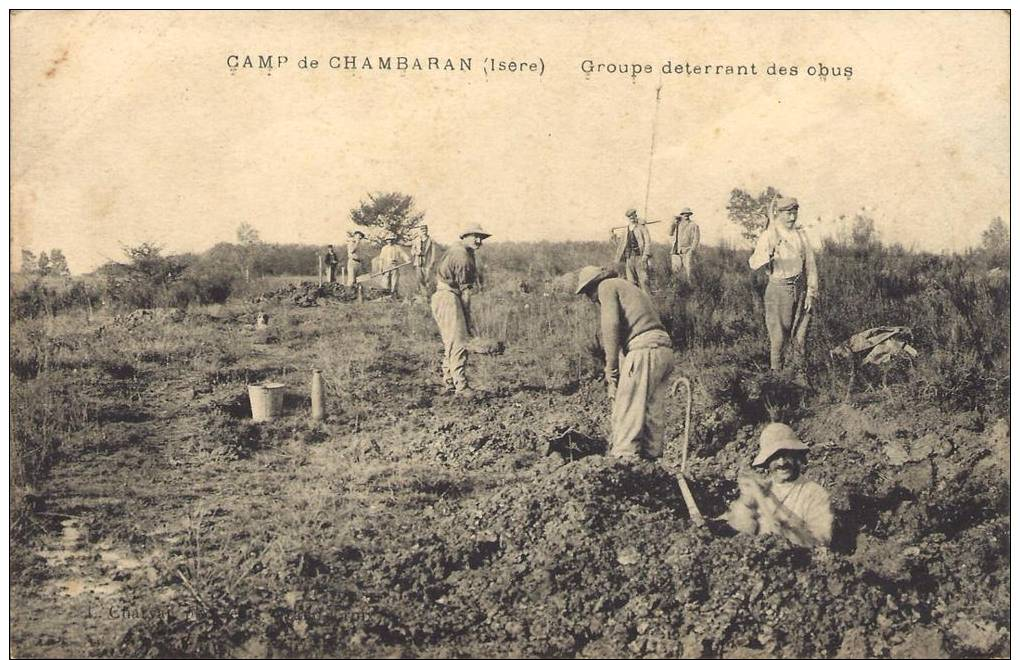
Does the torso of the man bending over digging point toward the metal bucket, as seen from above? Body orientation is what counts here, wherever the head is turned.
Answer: yes

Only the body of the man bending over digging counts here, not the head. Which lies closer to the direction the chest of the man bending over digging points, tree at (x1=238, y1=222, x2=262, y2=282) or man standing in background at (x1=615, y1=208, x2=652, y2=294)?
the tree

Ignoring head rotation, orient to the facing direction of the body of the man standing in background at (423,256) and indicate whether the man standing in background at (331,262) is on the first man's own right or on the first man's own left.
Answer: on the first man's own right

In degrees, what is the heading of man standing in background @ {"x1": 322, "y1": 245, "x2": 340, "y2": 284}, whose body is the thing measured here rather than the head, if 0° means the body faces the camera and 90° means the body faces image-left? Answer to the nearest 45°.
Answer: approximately 0°

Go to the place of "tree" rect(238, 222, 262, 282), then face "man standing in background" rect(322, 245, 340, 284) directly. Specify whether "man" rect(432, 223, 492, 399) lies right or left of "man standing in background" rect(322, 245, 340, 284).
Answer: right

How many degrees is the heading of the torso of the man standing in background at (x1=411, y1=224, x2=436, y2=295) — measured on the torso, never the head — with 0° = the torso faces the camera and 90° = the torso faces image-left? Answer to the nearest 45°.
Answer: approximately 0°

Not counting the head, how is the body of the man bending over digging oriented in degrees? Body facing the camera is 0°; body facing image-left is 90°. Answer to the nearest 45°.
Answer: approximately 90°
